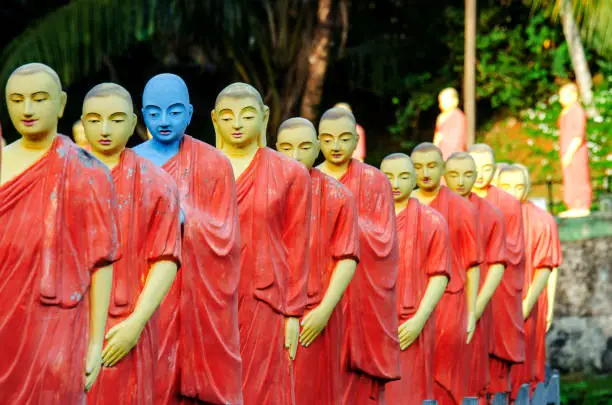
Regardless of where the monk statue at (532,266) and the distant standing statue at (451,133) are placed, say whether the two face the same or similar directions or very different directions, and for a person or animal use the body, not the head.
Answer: same or similar directions

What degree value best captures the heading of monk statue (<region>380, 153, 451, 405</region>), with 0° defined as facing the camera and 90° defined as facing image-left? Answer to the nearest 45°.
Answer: approximately 45°

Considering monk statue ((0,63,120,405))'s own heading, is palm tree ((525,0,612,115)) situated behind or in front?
behind

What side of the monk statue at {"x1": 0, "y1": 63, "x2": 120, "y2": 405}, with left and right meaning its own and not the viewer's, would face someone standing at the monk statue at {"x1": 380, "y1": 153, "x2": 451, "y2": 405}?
back

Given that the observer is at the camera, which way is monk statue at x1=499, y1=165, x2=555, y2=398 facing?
facing the viewer and to the left of the viewer

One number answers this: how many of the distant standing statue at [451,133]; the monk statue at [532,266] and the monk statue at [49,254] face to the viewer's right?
0

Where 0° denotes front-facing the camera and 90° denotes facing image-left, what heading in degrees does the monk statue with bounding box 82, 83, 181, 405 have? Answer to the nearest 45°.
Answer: approximately 45°

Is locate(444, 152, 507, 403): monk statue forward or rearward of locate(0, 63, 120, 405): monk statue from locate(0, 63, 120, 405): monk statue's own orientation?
rearward
